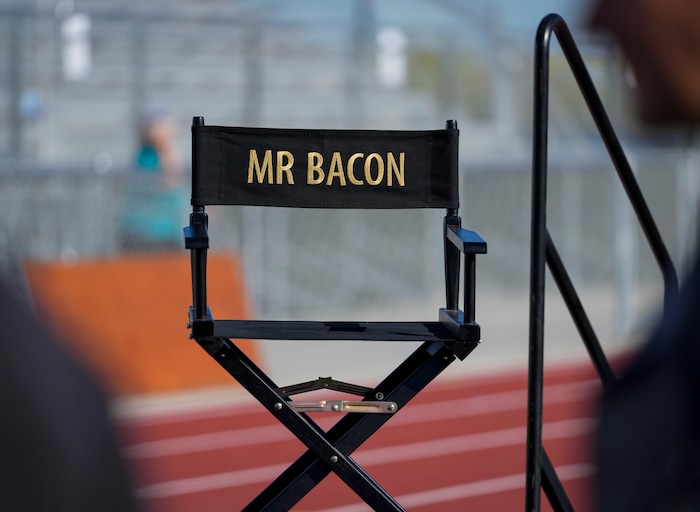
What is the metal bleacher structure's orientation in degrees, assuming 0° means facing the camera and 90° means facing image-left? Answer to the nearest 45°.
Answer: approximately 0°

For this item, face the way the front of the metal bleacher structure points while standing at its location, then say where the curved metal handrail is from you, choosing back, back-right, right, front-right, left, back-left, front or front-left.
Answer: front

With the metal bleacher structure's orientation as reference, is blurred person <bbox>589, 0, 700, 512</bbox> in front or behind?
in front

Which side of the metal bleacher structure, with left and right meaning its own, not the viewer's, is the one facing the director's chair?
front

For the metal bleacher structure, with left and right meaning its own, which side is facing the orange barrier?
front

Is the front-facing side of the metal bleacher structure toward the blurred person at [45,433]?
yes
